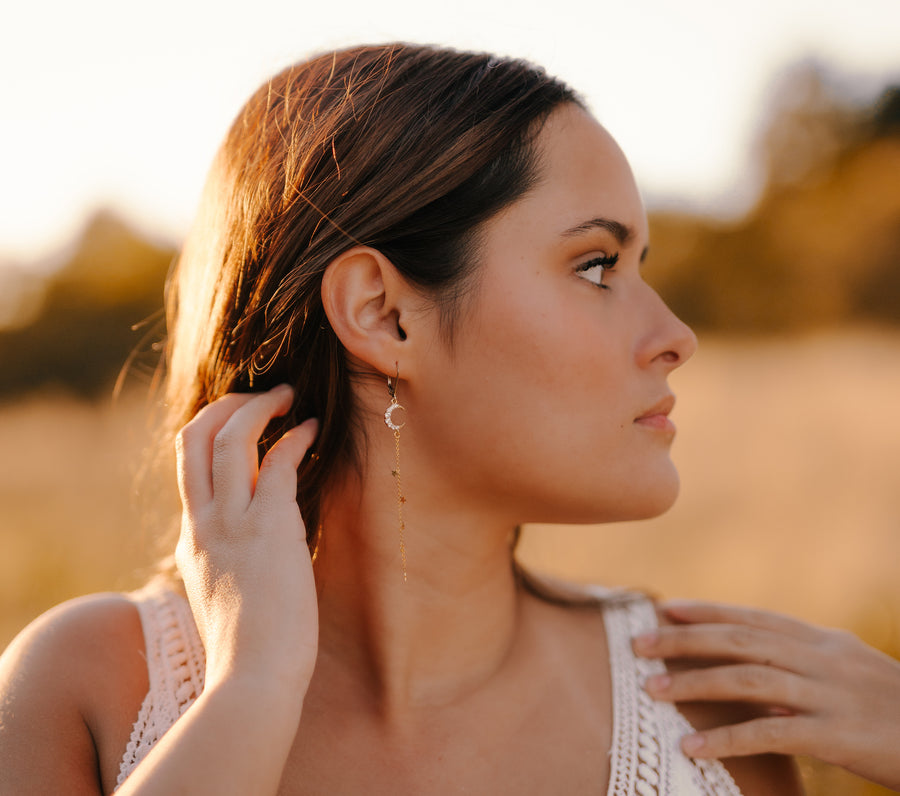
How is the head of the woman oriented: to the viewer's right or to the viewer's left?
to the viewer's right

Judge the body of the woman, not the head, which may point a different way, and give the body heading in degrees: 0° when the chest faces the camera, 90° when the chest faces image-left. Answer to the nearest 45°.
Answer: approximately 0°
